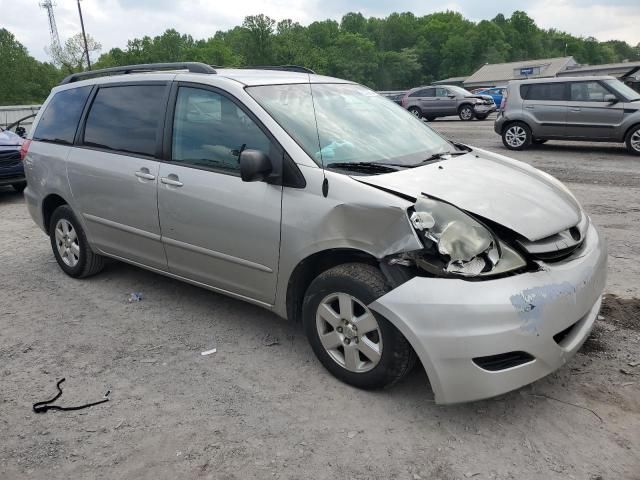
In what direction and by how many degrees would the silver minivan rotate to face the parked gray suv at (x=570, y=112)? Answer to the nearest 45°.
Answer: approximately 90° to its left

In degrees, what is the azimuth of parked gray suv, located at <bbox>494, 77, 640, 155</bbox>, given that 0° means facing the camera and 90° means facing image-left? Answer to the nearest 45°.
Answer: approximately 270°

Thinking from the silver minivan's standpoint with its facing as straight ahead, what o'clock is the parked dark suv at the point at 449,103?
The parked dark suv is roughly at 8 o'clock from the silver minivan.

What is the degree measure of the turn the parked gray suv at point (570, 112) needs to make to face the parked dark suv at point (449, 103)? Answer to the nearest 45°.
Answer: approximately 135° to its left

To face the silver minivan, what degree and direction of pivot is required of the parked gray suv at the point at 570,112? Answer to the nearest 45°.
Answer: approximately 90° to its right

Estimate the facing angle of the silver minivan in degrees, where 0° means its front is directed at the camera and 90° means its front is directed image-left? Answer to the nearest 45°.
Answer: approximately 315°
